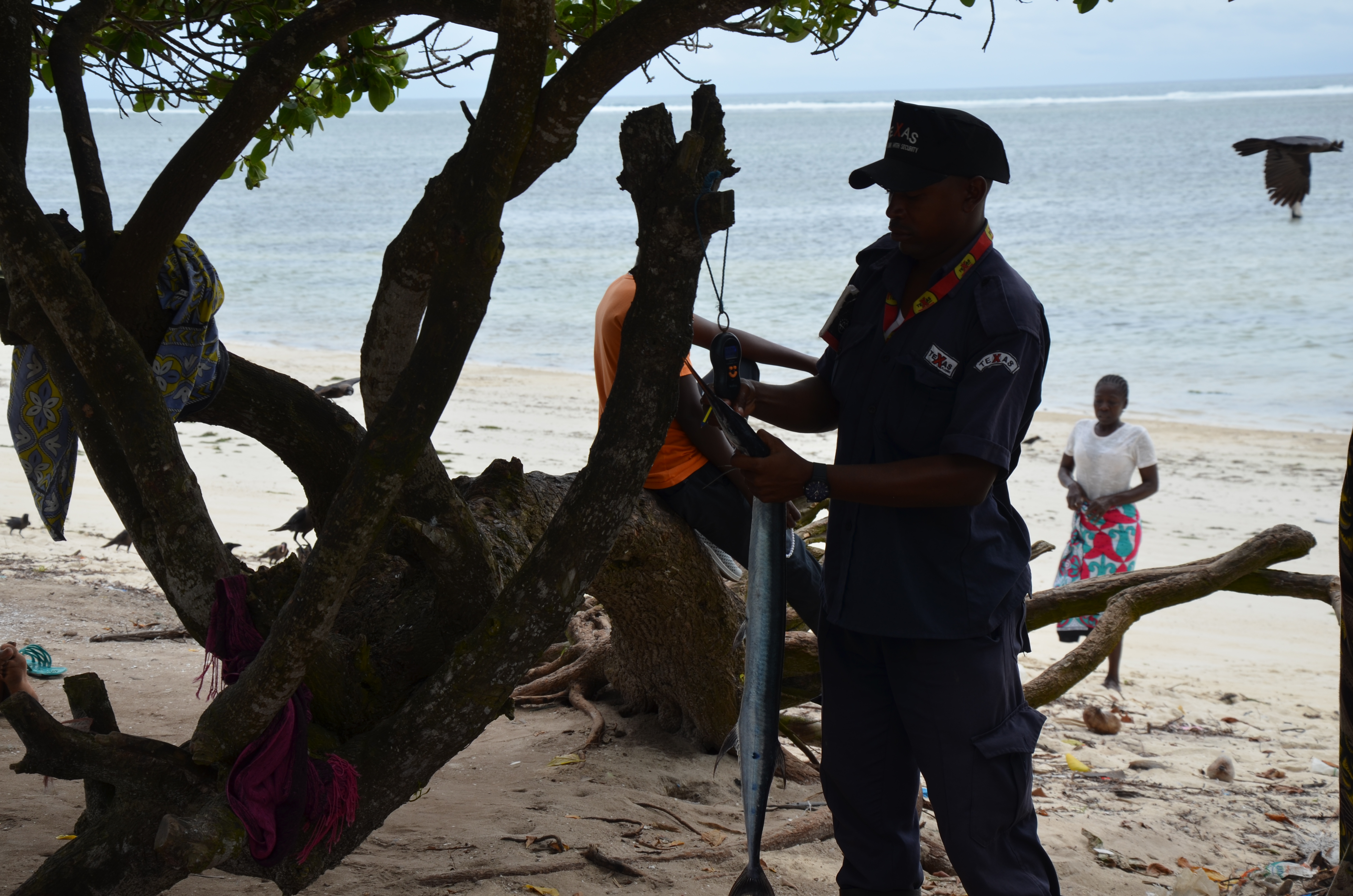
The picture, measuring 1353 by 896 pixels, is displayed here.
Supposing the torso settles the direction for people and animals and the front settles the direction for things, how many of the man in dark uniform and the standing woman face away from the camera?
0

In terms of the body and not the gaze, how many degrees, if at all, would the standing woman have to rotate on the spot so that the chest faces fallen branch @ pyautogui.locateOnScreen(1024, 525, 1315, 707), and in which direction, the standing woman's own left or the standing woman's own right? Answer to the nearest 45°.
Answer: approximately 45° to the standing woman's own left

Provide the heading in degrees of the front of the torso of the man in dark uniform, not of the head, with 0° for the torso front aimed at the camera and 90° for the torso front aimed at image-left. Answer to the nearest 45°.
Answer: approximately 45°

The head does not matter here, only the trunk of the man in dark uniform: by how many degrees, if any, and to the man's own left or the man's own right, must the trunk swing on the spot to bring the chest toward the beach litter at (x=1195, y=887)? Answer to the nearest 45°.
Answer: approximately 180°

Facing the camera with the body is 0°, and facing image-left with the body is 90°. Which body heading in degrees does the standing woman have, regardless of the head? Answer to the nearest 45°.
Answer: approximately 45°

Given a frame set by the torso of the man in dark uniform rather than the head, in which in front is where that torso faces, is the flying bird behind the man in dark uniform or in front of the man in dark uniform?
behind

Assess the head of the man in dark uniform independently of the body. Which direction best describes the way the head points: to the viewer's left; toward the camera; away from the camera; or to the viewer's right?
to the viewer's left

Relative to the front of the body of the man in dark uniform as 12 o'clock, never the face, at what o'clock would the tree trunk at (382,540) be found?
The tree trunk is roughly at 1 o'clock from the man in dark uniform.
